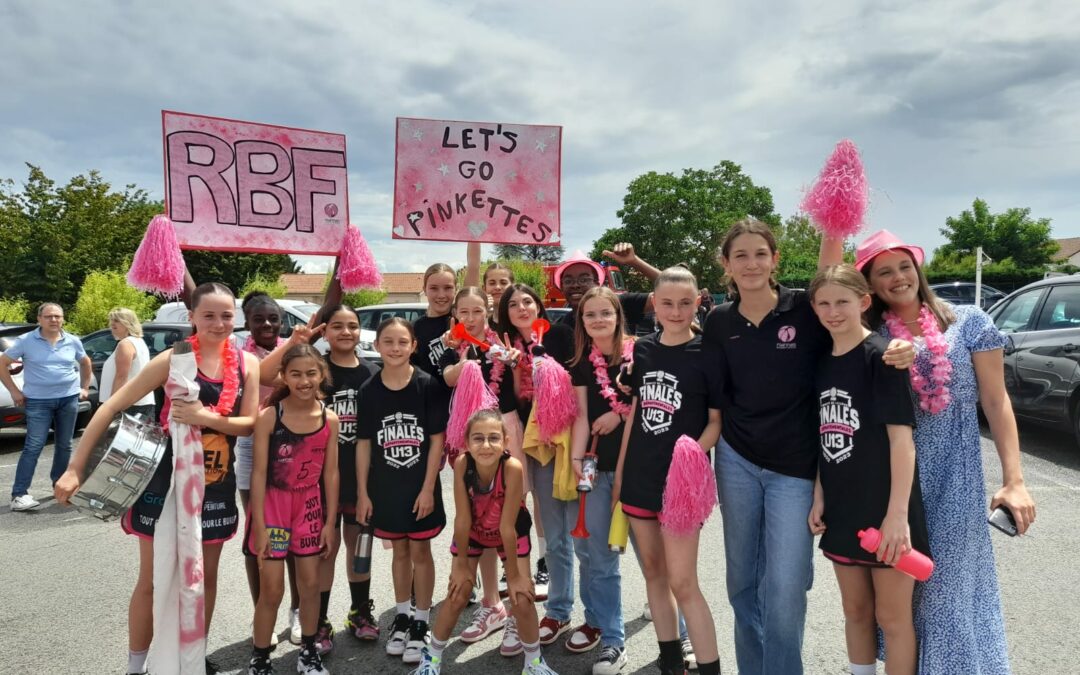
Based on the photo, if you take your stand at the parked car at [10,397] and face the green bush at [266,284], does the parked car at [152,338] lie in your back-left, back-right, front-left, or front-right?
front-right

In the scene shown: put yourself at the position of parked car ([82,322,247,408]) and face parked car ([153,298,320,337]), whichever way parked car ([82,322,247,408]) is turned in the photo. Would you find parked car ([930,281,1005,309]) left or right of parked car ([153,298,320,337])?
right

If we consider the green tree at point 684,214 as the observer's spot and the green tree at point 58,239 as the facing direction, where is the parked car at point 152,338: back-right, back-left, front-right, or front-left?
front-left

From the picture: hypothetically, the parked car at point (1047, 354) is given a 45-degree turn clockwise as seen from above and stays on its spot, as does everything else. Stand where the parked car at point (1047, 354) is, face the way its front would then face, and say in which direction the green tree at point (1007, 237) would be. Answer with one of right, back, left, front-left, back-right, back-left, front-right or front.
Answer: front

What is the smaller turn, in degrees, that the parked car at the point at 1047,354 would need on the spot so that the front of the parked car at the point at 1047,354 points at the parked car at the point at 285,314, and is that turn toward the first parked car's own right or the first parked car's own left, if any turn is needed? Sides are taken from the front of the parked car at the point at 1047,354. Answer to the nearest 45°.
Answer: approximately 45° to the first parked car's own left

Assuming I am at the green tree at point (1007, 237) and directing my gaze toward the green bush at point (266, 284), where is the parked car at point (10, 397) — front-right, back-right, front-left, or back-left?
front-left

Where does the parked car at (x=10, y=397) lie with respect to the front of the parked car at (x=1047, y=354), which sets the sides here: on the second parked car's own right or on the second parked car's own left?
on the second parked car's own left

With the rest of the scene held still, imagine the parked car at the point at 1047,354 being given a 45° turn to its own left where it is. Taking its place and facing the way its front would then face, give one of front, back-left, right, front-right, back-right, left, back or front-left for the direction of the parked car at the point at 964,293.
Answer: right
